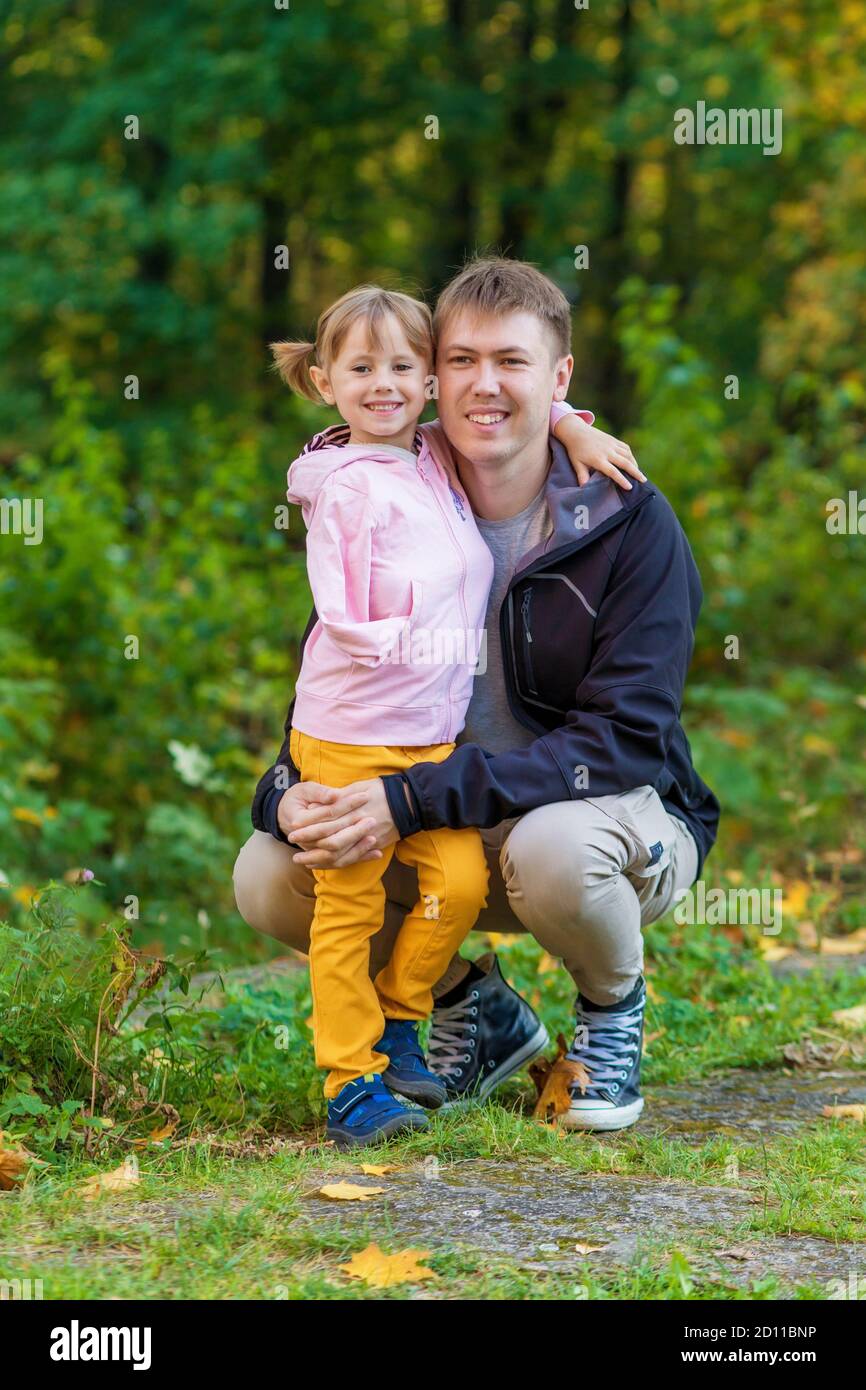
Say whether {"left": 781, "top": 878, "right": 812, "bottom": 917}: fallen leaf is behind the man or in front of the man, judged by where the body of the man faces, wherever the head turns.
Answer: behind

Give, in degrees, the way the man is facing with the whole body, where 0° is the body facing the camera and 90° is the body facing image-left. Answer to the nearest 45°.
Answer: approximately 45°

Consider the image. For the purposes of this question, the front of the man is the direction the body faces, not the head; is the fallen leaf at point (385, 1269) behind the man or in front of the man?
in front

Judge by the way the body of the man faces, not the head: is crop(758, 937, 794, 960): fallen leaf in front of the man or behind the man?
behind

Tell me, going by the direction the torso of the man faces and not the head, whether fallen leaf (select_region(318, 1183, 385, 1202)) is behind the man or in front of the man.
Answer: in front
